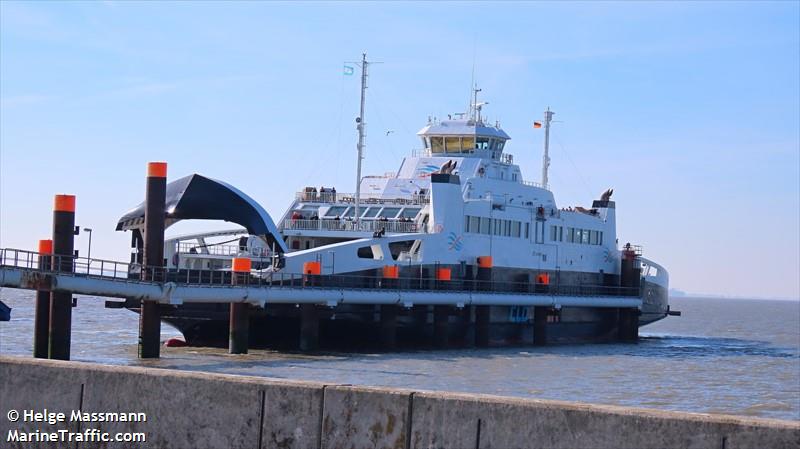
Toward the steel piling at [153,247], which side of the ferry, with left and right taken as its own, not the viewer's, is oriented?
front

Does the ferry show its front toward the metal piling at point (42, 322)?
yes

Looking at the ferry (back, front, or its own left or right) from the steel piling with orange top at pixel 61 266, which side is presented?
front

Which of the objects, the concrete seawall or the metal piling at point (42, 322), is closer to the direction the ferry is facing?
the metal piling

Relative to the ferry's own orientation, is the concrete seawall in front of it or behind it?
in front

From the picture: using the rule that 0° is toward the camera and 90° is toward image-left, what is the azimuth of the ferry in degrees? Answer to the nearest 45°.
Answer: approximately 45°
